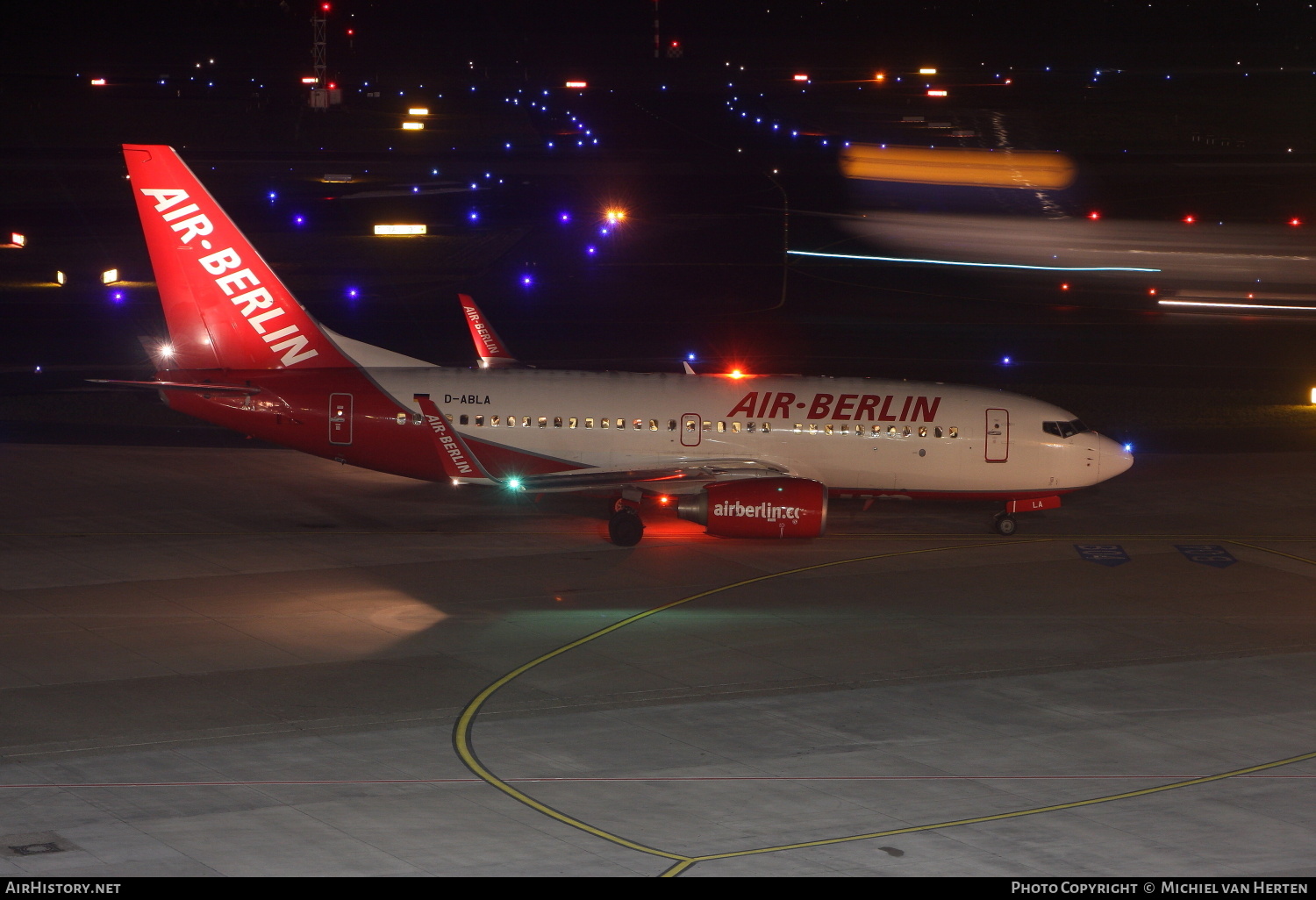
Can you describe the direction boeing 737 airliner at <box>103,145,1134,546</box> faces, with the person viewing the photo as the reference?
facing to the right of the viewer
